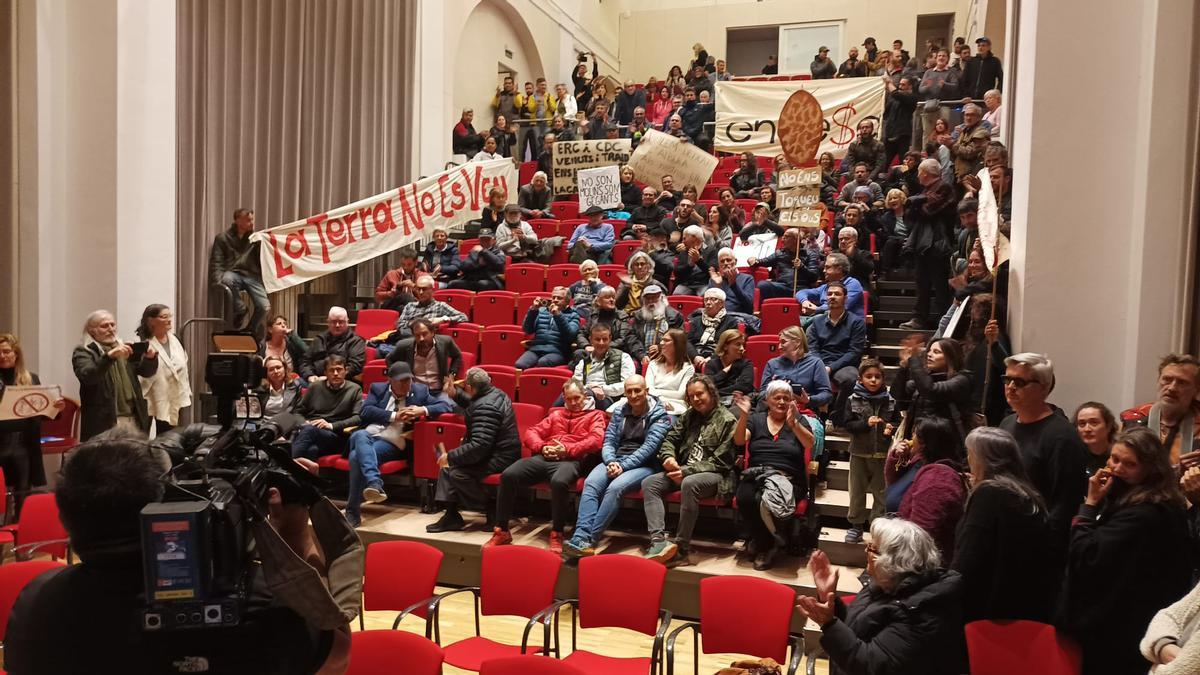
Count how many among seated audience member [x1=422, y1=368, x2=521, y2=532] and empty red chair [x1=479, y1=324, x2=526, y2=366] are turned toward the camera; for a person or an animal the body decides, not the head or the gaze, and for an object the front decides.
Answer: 1

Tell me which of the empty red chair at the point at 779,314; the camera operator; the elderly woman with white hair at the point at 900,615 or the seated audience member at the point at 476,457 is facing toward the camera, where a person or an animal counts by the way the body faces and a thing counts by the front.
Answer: the empty red chair

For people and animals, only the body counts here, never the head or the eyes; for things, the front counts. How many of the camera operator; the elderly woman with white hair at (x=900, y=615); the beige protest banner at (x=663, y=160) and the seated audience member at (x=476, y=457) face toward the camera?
1

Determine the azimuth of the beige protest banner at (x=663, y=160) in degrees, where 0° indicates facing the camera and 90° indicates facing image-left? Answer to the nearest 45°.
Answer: approximately 0°

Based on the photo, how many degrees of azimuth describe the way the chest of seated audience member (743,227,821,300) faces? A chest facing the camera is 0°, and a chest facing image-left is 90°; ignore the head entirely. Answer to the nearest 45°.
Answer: approximately 45°

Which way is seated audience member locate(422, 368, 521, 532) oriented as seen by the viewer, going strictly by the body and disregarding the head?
to the viewer's left

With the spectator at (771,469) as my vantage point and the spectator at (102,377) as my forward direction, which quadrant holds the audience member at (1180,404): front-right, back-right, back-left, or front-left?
back-left

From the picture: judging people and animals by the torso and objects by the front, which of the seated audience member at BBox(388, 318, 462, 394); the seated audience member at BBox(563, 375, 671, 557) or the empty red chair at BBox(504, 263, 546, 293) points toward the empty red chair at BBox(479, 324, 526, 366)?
the empty red chair at BBox(504, 263, 546, 293)

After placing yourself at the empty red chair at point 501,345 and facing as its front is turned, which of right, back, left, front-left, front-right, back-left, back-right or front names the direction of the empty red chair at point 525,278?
back

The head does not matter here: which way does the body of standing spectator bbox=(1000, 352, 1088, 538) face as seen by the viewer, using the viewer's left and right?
facing the viewer and to the left of the viewer
